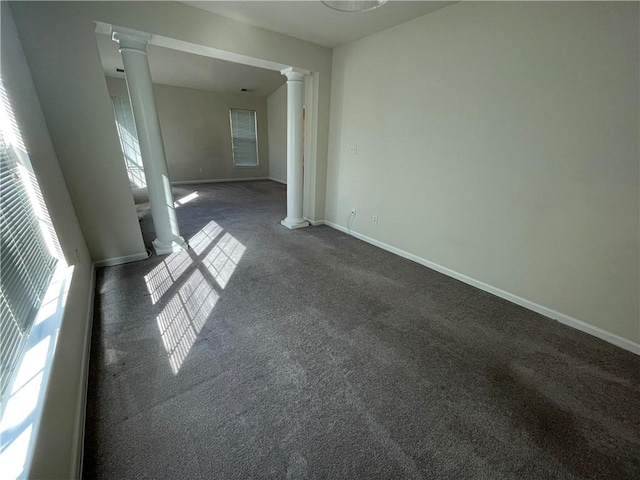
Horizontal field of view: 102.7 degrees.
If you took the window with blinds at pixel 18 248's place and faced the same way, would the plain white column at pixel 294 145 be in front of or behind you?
in front

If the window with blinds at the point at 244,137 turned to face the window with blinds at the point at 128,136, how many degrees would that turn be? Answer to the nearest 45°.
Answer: approximately 45° to its right

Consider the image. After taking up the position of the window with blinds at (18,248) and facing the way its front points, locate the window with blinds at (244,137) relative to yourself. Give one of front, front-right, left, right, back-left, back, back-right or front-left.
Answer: front-left

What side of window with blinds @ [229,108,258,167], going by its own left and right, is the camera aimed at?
front

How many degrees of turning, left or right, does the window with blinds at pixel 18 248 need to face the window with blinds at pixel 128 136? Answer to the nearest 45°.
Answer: approximately 90° to its left

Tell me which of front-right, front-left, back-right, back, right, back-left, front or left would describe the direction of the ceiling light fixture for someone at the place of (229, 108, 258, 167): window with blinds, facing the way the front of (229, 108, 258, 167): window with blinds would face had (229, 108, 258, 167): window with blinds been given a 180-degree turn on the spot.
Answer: back

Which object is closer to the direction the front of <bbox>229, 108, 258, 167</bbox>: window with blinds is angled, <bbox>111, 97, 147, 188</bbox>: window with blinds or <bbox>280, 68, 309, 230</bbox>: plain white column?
the plain white column

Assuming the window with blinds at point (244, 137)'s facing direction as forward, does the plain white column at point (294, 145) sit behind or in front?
in front

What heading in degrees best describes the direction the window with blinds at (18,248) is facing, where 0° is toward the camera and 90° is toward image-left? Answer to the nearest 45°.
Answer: approximately 270°
